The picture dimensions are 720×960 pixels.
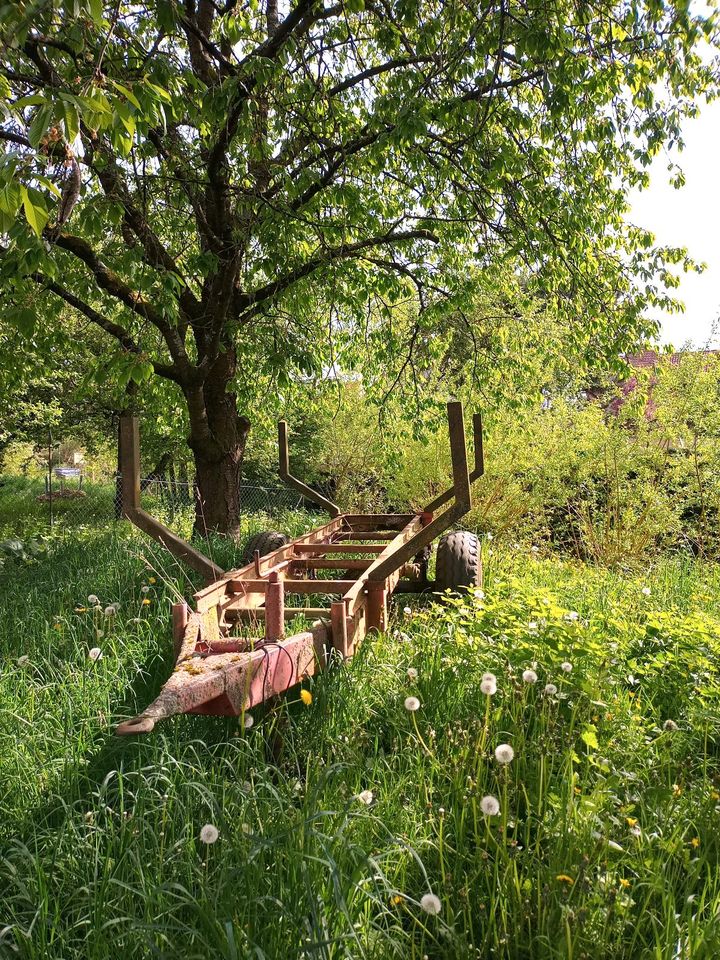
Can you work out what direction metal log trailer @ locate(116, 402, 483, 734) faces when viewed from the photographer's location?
facing the viewer and to the left of the viewer

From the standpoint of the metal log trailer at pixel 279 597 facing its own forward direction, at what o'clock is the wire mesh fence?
The wire mesh fence is roughly at 4 o'clock from the metal log trailer.
